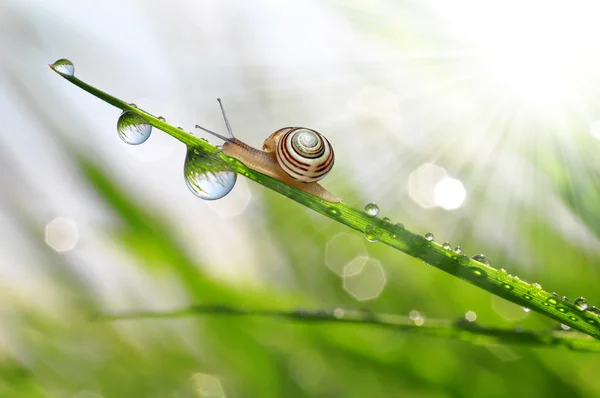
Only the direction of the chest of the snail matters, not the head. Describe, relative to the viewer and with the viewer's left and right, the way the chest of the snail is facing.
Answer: facing to the left of the viewer

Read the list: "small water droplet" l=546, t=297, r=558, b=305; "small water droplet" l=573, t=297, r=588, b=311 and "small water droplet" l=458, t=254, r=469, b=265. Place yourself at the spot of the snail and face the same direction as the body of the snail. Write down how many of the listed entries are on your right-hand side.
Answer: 0

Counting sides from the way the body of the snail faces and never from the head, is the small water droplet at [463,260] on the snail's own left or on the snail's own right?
on the snail's own left

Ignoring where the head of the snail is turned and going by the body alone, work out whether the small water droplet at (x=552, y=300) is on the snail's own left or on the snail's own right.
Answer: on the snail's own left
